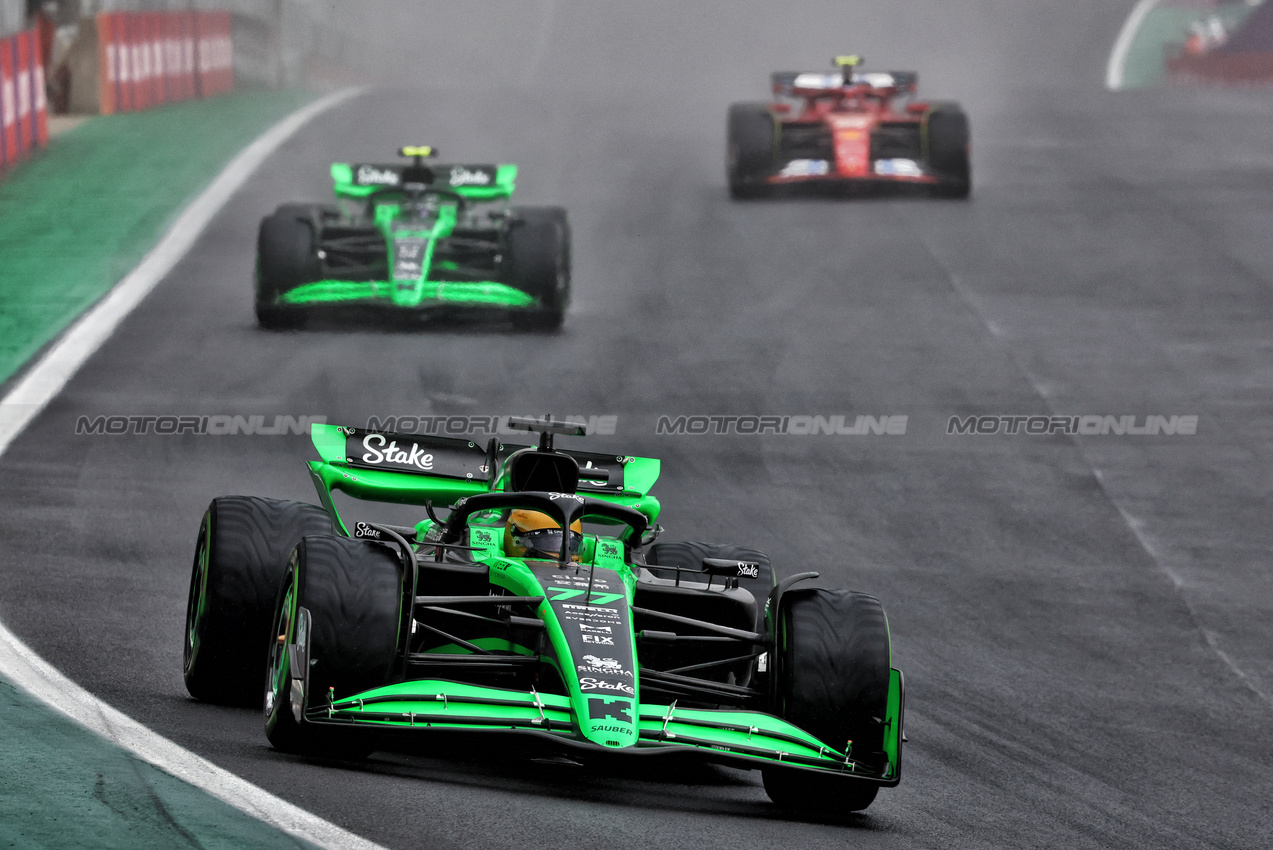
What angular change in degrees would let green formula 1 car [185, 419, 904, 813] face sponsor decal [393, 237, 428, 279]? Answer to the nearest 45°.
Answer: approximately 180°

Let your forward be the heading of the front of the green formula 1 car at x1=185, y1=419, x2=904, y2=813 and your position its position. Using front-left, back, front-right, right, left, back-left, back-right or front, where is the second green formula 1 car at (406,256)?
back

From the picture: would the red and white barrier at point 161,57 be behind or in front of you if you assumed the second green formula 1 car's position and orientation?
behind

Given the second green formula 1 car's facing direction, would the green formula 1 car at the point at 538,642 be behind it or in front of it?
in front

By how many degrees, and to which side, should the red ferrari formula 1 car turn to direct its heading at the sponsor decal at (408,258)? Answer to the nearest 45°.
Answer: approximately 45° to its right

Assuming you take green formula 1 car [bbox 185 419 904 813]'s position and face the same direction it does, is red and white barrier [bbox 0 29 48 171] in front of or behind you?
behind

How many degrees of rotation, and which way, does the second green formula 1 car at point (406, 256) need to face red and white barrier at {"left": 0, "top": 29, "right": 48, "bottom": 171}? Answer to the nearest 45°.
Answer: approximately 135° to its right

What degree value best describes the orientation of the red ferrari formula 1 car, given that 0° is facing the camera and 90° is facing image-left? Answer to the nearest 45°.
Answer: approximately 0°

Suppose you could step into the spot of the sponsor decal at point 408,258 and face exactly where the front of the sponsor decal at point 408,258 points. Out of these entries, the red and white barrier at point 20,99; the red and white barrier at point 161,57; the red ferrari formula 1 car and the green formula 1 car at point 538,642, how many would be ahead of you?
1

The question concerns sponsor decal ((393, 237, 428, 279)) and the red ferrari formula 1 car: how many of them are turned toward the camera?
2

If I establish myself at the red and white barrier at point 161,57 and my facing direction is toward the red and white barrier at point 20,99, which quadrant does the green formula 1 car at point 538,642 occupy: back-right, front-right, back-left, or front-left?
front-left

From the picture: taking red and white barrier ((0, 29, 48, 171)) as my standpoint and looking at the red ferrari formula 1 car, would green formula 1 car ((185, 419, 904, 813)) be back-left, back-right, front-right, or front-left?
front-right

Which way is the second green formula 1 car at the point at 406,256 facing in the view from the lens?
facing the viewer

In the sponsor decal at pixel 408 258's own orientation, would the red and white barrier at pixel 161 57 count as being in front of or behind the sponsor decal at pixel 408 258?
behind

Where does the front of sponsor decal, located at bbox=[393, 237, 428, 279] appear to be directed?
toward the camera

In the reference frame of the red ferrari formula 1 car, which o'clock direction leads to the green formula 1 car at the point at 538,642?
The green formula 1 car is roughly at 12 o'clock from the red ferrari formula 1 car.

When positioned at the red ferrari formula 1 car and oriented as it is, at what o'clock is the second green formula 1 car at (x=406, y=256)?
The second green formula 1 car is roughly at 1 o'clock from the red ferrari formula 1 car.

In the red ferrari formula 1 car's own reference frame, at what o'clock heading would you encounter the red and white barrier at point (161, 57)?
The red and white barrier is roughly at 4 o'clock from the red ferrari formula 1 car.
